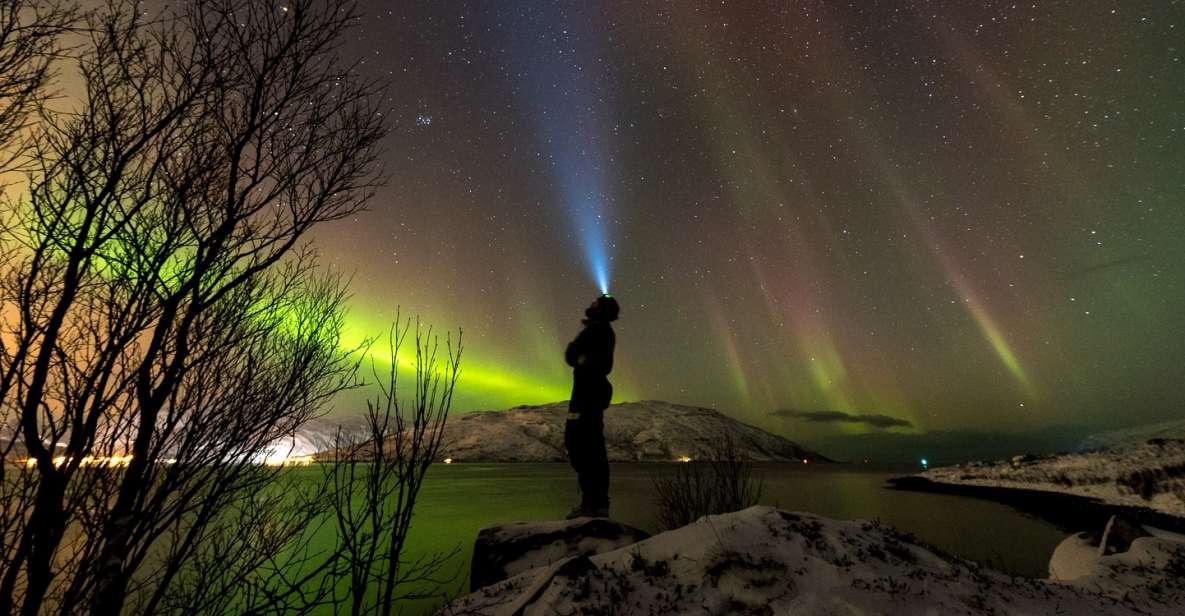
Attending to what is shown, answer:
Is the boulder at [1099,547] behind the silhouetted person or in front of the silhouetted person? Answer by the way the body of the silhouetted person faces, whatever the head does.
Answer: behind
